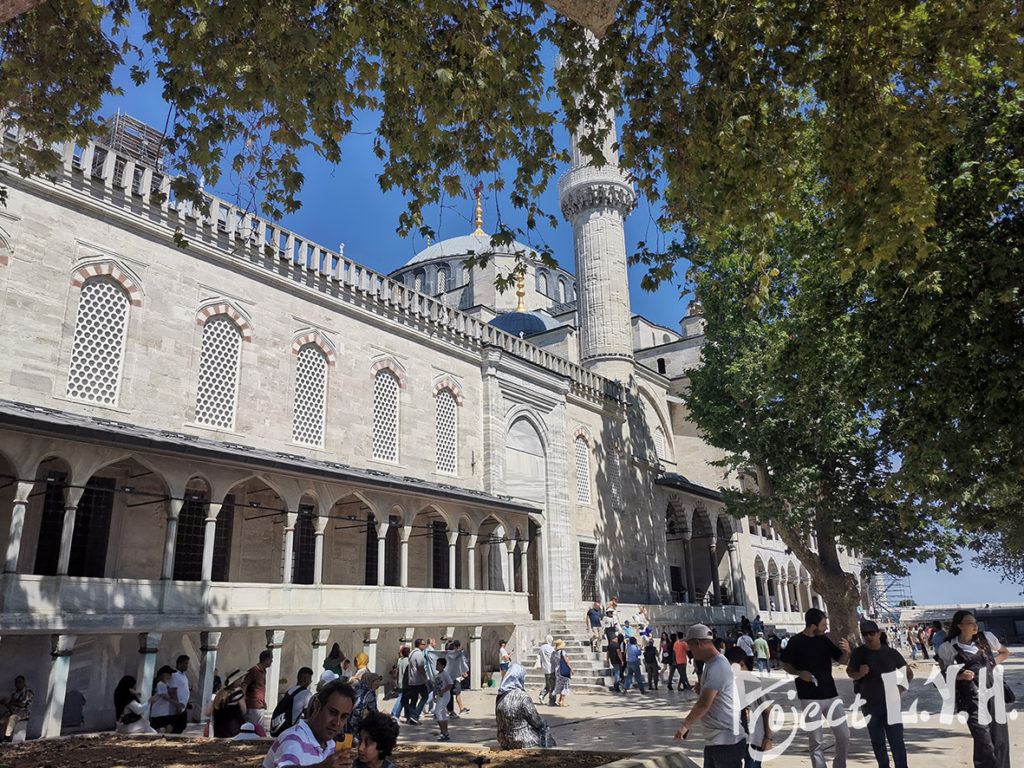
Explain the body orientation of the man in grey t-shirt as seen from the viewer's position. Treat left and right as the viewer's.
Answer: facing to the left of the viewer

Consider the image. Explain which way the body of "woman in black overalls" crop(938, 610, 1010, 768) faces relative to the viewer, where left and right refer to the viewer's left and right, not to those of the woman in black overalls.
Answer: facing the viewer

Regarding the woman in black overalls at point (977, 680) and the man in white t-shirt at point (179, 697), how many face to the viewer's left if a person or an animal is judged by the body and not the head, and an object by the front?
0

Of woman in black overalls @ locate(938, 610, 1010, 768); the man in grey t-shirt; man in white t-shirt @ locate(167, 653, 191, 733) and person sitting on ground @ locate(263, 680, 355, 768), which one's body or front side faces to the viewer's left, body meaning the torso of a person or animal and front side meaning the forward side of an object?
the man in grey t-shirt

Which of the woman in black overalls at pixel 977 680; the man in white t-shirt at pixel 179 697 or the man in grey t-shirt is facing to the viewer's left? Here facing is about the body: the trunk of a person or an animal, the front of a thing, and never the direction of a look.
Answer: the man in grey t-shirt

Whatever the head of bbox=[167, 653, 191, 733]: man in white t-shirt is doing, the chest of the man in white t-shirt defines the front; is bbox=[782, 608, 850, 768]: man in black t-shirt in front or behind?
in front

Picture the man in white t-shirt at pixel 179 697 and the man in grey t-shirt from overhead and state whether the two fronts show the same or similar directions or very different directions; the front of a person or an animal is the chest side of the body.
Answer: very different directions

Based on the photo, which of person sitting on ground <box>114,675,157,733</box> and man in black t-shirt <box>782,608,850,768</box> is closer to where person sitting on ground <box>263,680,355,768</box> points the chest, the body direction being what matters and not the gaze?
the man in black t-shirt

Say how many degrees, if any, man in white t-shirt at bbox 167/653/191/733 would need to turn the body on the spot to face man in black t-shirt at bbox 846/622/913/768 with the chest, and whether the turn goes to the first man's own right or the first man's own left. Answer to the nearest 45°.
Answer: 0° — they already face them

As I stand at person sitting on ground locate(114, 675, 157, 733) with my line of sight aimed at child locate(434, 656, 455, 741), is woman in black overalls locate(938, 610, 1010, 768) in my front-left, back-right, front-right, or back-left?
front-right

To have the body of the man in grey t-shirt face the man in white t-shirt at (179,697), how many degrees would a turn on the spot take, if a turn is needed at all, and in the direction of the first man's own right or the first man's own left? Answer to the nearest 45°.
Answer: approximately 45° to the first man's own right
